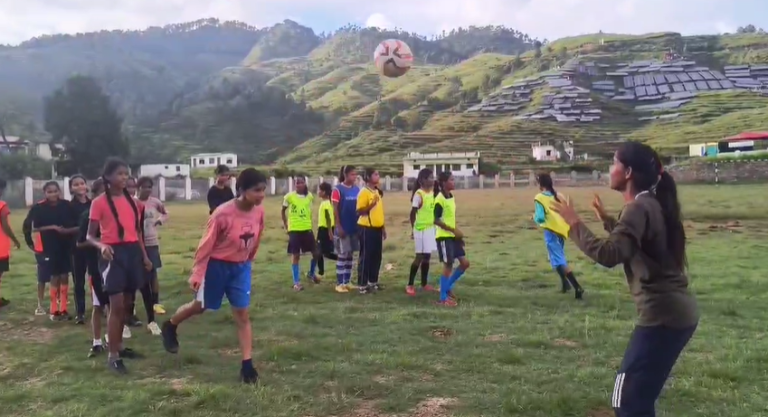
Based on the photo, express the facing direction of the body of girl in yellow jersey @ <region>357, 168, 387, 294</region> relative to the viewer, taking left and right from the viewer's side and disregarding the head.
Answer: facing the viewer and to the right of the viewer

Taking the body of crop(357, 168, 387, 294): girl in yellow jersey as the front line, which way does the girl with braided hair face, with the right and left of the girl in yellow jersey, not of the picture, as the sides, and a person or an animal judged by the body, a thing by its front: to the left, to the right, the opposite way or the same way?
the same way

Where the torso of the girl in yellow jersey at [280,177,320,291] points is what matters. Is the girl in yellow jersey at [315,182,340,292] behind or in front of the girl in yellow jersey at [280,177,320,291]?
behind

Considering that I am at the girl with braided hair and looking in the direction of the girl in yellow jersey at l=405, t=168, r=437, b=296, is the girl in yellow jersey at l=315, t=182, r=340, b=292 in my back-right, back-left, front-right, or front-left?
front-left

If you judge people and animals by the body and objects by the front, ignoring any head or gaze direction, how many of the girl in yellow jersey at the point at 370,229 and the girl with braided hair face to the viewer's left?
0

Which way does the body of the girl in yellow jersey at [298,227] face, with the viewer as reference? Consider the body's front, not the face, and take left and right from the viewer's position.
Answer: facing the viewer

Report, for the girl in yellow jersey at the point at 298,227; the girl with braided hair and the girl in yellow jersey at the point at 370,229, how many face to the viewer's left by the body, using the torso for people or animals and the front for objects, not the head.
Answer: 0

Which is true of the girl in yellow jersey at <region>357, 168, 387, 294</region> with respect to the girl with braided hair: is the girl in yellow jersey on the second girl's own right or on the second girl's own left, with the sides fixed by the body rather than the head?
on the second girl's own left

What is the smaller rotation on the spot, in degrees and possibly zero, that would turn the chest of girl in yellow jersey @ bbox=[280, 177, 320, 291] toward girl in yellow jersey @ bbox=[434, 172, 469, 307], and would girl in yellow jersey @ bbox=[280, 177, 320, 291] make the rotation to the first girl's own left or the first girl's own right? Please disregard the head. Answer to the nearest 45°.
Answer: approximately 45° to the first girl's own left

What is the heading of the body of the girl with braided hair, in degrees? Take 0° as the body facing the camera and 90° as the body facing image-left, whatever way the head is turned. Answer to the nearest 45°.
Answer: approximately 315°

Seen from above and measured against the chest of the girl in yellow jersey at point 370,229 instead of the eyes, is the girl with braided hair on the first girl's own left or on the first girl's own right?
on the first girl's own right

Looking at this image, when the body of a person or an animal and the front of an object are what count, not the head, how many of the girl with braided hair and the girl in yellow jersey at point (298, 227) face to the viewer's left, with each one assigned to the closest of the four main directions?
0
